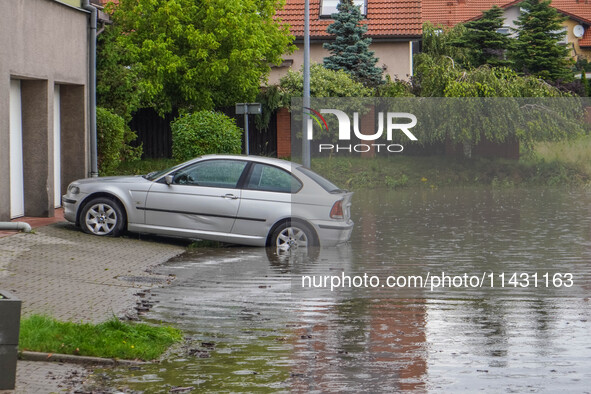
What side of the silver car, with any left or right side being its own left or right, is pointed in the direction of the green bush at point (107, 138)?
right

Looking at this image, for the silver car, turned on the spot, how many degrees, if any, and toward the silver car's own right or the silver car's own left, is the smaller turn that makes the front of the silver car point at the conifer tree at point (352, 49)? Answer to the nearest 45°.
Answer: approximately 90° to the silver car's own right

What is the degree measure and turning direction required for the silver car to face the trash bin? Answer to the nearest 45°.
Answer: approximately 90° to its left

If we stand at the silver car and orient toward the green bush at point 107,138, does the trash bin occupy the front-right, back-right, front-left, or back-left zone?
back-left

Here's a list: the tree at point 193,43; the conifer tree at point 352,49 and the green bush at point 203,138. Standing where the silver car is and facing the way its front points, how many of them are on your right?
3

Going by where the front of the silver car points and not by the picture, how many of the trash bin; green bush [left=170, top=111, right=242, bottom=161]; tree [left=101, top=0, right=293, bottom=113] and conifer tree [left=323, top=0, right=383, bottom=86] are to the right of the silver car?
3

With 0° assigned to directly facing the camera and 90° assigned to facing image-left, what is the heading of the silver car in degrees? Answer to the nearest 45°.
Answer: approximately 90°

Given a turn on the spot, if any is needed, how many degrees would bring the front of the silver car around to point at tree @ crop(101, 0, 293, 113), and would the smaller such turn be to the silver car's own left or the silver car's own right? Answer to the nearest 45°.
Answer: approximately 90° to the silver car's own right

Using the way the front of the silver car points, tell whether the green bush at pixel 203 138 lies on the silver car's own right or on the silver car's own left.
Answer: on the silver car's own right
